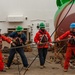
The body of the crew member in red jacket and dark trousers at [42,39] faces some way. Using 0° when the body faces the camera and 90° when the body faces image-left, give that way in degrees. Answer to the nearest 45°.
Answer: approximately 0°
